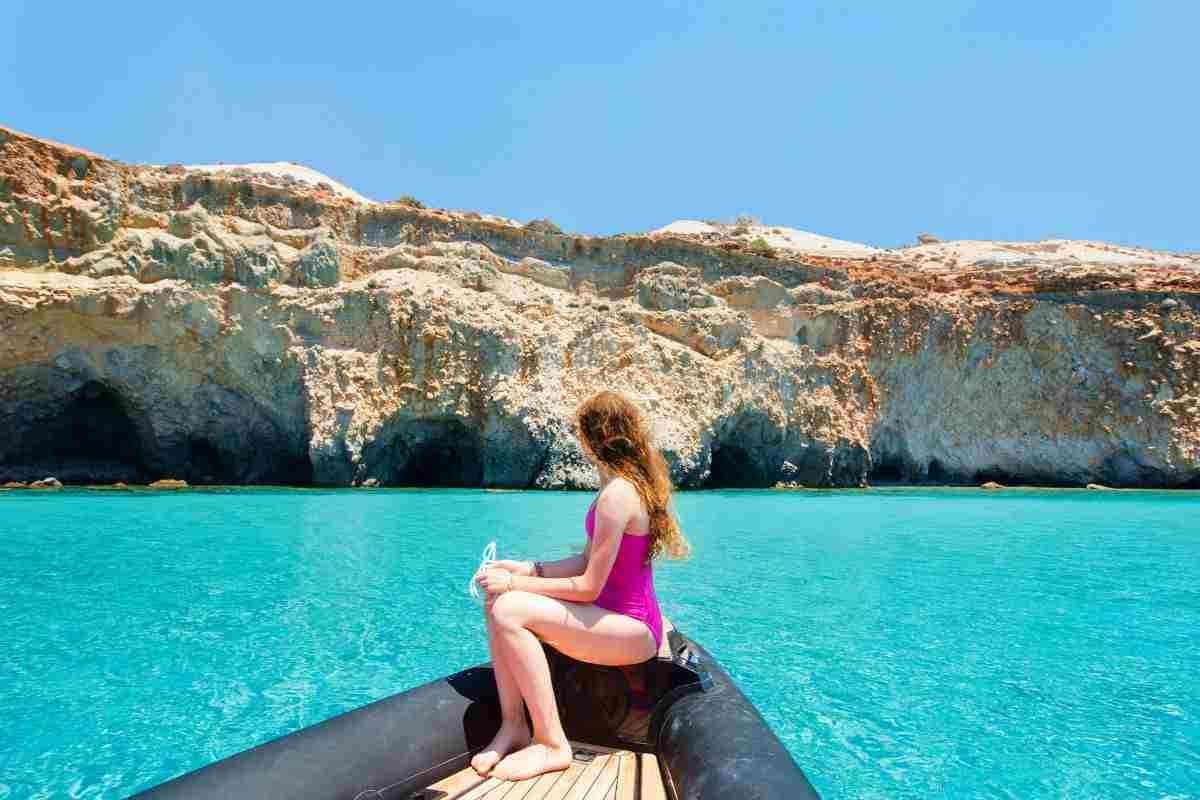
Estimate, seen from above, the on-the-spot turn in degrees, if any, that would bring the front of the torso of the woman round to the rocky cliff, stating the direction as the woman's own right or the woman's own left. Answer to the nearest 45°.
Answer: approximately 90° to the woman's own right

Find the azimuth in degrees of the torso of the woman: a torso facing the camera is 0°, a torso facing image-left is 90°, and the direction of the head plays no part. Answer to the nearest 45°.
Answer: approximately 90°

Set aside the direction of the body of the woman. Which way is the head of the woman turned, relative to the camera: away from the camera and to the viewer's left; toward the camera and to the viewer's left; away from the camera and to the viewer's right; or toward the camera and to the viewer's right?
away from the camera and to the viewer's left
